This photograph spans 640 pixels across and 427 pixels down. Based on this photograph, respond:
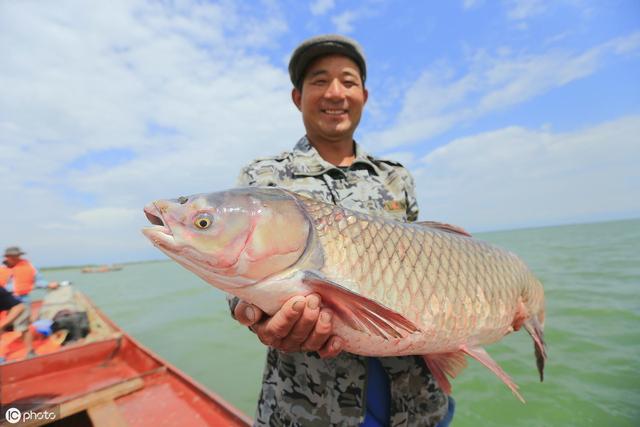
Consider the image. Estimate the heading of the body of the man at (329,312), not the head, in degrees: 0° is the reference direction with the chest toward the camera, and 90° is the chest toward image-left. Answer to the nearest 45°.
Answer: approximately 0°

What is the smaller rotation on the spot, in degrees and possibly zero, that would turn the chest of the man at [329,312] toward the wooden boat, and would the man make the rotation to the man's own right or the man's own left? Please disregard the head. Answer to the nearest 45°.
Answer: approximately 135° to the man's own right

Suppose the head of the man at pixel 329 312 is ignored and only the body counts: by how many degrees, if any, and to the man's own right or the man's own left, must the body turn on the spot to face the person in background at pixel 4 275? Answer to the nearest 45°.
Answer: approximately 135° to the man's own right

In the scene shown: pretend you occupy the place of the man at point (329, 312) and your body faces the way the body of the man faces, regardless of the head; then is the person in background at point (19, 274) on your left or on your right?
on your right

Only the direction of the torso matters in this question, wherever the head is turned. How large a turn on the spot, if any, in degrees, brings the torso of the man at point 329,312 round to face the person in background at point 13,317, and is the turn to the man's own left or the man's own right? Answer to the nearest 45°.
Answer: approximately 135° to the man's own right
